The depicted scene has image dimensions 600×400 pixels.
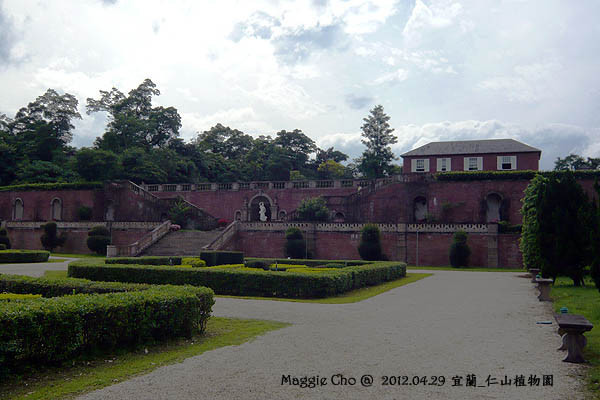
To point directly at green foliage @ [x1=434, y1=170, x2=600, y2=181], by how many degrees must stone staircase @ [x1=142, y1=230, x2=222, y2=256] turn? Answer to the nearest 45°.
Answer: approximately 90° to its left

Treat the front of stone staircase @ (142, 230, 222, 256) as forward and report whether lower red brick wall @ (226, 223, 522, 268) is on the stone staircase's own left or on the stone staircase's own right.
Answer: on the stone staircase's own left

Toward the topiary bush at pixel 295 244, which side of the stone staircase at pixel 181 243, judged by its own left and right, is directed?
left

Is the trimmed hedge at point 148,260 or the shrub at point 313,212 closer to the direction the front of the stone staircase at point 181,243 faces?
the trimmed hedge

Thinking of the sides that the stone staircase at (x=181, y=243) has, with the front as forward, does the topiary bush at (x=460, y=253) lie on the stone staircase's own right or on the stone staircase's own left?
on the stone staircase's own left

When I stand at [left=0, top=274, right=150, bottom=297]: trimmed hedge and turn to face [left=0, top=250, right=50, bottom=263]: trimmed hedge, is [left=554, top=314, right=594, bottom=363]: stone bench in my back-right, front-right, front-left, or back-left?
back-right

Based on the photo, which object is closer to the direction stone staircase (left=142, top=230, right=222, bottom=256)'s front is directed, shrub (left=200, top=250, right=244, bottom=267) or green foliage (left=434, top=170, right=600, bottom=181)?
the shrub

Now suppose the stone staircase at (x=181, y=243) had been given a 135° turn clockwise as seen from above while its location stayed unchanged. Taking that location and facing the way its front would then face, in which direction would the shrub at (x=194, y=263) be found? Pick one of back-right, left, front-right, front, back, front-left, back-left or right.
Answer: back-left

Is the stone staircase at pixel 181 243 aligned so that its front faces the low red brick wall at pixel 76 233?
no

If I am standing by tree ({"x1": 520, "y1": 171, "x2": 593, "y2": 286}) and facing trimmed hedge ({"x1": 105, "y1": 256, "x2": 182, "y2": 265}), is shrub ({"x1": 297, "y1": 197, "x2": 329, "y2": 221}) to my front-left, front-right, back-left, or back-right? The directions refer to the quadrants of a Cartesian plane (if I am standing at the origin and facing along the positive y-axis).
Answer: front-right

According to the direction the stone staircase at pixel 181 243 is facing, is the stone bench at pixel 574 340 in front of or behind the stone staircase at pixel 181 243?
in front

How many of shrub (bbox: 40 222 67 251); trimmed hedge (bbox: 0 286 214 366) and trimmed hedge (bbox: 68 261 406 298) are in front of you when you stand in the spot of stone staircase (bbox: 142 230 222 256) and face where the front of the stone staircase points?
2

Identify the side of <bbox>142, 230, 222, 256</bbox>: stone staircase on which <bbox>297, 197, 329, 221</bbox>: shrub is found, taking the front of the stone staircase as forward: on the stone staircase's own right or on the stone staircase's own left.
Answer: on the stone staircase's own left

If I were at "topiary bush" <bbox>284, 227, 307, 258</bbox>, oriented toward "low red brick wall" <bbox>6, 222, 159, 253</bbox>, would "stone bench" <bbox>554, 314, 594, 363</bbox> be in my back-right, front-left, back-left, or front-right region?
back-left

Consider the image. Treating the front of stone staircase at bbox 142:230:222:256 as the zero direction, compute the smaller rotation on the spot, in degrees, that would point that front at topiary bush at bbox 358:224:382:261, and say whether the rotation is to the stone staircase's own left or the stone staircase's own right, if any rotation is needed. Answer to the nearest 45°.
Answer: approximately 90° to the stone staircase's own left

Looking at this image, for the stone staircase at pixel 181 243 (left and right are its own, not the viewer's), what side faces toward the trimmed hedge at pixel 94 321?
front

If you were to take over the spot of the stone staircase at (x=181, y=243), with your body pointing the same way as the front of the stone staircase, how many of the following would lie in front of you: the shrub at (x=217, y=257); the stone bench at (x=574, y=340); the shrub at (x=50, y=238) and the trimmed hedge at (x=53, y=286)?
3

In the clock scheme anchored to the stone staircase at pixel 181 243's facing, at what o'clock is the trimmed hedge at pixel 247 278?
The trimmed hedge is roughly at 12 o'clock from the stone staircase.

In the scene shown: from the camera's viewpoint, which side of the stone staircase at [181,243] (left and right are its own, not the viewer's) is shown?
front

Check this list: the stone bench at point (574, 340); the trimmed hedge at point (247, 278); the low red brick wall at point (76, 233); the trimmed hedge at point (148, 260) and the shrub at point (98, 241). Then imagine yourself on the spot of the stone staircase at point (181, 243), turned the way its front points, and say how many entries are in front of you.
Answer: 3
